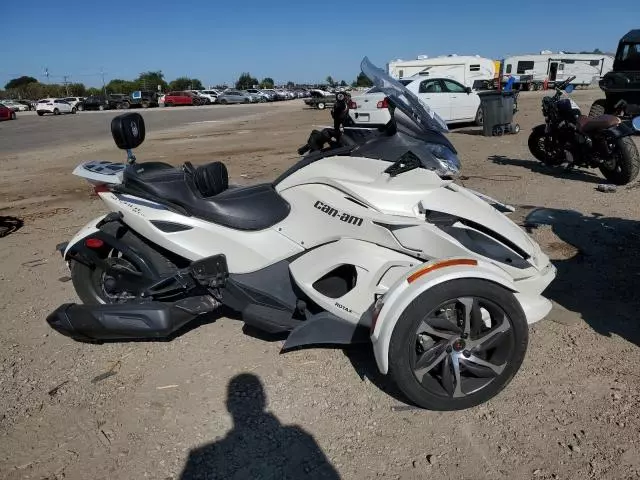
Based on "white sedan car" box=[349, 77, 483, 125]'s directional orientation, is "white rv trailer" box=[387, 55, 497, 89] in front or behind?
in front

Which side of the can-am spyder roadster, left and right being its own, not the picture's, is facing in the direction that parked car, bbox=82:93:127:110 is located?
left

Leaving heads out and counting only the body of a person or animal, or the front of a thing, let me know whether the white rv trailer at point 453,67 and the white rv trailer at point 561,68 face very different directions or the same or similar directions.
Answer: same or similar directions

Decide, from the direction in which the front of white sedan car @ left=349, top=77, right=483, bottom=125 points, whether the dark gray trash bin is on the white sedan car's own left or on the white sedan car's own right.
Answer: on the white sedan car's own right

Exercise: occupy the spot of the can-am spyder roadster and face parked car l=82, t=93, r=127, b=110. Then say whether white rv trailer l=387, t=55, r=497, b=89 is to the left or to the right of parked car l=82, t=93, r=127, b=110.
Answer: right

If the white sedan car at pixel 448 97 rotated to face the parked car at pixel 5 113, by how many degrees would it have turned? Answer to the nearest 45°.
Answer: approximately 90° to its left

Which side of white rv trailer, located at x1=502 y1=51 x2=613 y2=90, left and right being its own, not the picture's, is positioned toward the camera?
right

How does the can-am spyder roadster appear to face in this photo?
to the viewer's right

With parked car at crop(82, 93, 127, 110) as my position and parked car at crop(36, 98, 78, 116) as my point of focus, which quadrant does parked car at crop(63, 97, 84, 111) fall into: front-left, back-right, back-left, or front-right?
front-right

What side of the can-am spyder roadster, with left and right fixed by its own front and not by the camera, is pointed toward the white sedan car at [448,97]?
left

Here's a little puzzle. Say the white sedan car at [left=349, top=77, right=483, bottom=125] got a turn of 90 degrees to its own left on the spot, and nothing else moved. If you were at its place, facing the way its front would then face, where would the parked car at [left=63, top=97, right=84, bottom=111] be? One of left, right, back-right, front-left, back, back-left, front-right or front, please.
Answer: front
